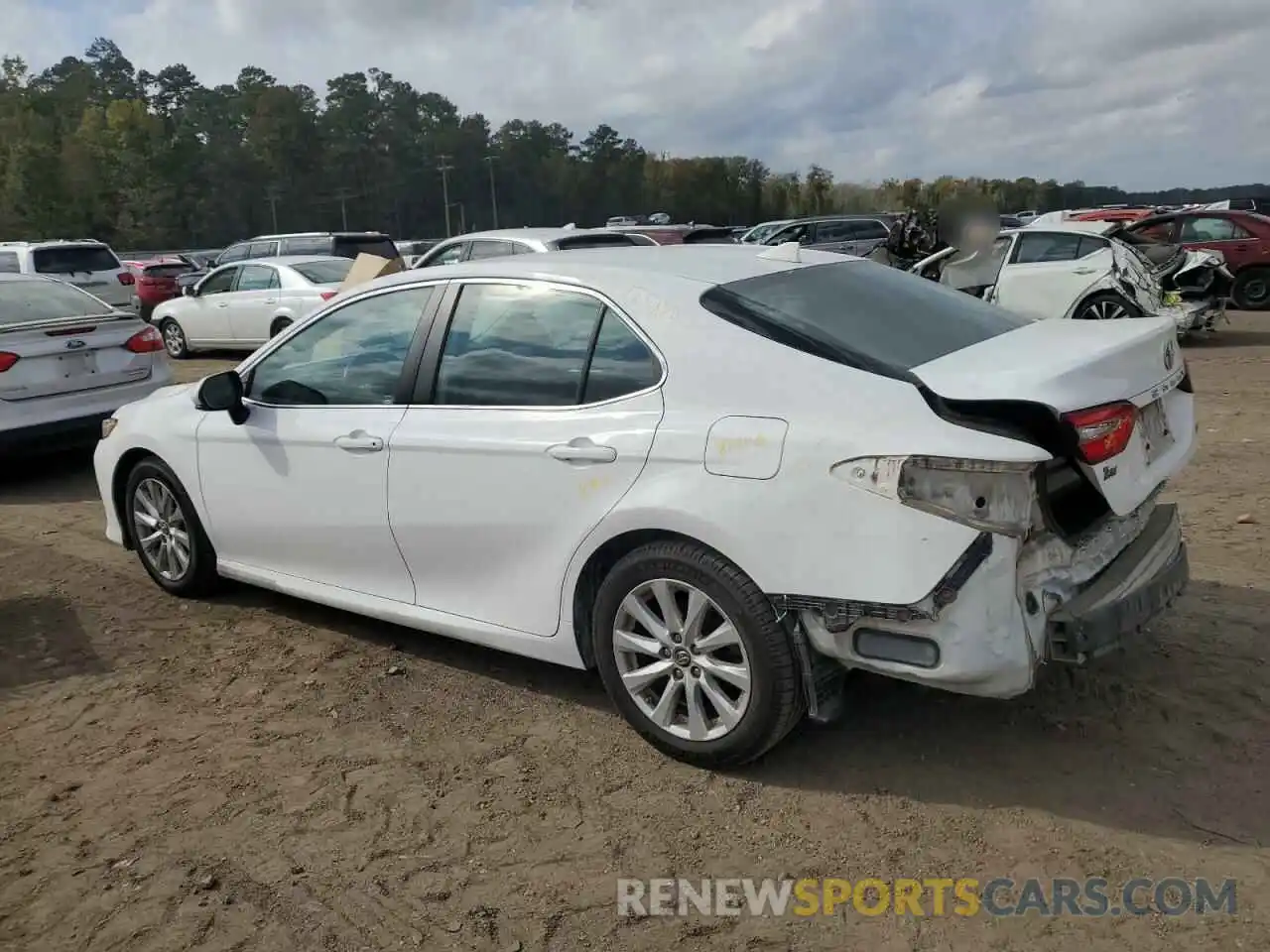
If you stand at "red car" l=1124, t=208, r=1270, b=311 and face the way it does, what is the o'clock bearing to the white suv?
The white suv is roughly at 11 o'clock from the red car.

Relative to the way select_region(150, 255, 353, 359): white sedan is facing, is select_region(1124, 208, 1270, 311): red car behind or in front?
behind

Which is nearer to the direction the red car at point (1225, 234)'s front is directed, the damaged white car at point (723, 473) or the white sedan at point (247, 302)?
the white sedan

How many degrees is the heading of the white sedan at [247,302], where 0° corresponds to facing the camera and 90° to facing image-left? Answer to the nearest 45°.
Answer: approximately 135°

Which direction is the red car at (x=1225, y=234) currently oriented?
to the viewer's left

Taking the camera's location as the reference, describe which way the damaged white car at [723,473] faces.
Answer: facing away from the viewer and to the left of the viewer

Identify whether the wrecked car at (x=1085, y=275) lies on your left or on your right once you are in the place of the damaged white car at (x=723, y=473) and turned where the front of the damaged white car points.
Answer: on your right

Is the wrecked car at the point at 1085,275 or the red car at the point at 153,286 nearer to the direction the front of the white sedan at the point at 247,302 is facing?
the red car
